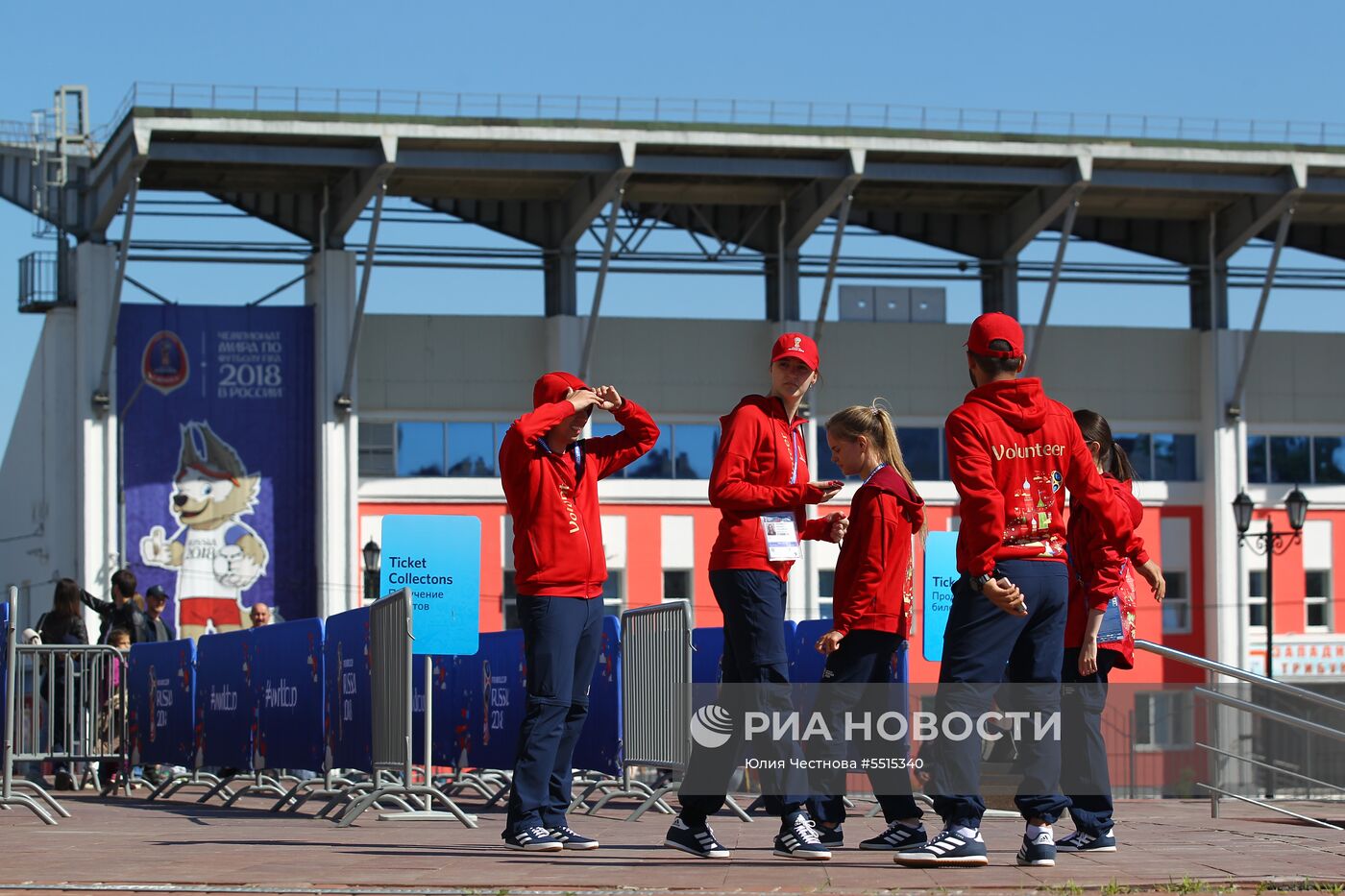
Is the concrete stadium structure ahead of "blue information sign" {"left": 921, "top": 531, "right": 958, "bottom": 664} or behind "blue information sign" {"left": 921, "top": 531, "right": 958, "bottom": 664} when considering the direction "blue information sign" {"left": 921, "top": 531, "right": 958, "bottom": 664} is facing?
behind

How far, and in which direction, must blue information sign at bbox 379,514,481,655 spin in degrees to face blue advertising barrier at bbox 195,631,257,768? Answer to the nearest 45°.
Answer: approximately 135° to its right

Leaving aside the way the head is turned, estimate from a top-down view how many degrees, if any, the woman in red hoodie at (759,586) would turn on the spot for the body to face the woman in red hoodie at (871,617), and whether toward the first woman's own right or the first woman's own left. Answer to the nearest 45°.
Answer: approximately 45° to the first woman's own left

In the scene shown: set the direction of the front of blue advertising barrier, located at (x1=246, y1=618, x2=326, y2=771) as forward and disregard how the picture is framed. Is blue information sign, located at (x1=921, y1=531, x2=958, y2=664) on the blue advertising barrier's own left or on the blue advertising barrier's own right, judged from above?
on the blue advertising barrier's own left

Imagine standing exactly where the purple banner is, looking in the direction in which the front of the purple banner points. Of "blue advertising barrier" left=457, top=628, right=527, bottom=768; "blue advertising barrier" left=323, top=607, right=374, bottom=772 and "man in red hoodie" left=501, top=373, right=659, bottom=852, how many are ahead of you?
3

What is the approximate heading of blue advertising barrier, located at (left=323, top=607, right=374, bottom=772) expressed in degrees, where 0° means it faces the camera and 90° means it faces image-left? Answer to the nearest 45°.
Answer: approximately 45°

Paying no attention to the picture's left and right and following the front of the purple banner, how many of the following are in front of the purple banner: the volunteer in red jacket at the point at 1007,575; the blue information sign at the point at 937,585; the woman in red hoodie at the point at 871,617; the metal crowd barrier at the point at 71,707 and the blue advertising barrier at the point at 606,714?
5

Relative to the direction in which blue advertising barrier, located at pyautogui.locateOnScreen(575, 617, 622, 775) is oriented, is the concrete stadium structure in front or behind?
behind

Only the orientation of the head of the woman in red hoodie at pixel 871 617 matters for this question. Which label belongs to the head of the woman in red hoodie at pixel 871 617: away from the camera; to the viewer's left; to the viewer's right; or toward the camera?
to the viewer's left

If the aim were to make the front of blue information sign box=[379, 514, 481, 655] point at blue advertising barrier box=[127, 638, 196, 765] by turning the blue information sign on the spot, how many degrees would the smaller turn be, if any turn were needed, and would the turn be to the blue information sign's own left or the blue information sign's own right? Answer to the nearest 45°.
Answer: approximately 135° to the blue information sign's own right

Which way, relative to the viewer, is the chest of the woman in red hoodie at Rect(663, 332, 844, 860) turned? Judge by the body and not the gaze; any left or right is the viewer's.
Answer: facing the viewer and to the right of the viewer

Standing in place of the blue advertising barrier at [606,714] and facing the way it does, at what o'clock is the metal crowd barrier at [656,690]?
The metal crowd barrier is roughly at 10 o'clock from the blue advertising barrier.

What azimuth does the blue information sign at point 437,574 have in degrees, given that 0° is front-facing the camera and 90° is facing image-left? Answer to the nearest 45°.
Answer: approximately 0°

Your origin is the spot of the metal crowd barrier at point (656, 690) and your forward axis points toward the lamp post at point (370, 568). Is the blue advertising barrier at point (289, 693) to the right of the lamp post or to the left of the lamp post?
left

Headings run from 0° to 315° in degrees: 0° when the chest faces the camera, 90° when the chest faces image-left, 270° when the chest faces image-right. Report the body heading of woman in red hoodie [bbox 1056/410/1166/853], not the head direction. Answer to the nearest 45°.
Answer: approximately 90°
